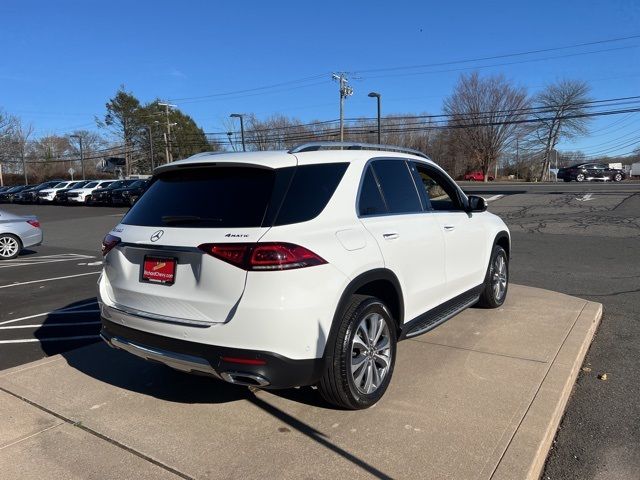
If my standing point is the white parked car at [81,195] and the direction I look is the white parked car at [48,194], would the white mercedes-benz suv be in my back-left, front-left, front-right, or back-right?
back-left

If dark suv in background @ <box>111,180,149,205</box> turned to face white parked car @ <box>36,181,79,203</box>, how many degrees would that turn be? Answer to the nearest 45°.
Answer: approximately 90° to its right

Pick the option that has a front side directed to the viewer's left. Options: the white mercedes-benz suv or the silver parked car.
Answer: the silver parked car

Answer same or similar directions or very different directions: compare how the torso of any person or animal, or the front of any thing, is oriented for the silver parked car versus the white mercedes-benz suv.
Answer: very different directions

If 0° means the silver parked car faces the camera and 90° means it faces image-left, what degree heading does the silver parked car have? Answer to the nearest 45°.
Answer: approximately 90°

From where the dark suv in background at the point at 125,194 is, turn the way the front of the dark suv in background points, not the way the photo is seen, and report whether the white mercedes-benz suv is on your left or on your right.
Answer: on your left

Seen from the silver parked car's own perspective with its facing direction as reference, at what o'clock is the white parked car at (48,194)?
The white parked car is roughly at 3 o'clock from the silver parked car.

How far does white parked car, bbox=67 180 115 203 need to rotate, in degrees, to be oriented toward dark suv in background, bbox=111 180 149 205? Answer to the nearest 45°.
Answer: approximately 90° to its left

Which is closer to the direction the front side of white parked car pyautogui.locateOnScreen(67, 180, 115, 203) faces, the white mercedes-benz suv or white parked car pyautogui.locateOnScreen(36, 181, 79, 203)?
the white mercedes-benz suv

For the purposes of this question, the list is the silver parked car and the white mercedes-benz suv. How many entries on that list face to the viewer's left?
1

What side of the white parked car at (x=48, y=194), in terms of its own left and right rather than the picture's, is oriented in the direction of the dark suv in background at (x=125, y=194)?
left
